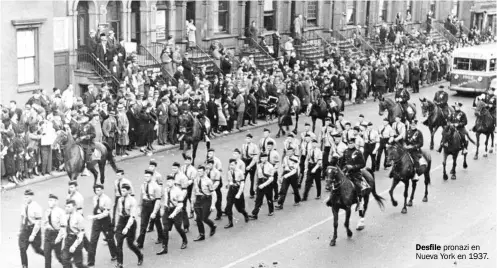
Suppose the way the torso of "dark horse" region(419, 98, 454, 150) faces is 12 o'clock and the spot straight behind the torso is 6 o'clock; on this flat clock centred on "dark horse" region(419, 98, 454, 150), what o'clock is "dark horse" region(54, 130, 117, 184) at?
"dark horse" region(54, 130, 117, 184) is roughly at 12 o'clock from "dark horse" region(419, 98, 454, 150).

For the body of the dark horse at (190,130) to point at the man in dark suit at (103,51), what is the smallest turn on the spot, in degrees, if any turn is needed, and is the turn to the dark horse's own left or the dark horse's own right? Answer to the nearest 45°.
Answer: approximately 90° to the dark horse's own right

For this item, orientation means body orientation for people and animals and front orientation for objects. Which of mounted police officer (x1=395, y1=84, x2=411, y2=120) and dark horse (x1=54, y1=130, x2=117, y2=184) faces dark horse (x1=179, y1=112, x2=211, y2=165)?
the mounted police officer

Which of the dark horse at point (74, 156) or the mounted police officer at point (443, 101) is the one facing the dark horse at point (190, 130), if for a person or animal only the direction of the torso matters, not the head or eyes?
the mounted police officer

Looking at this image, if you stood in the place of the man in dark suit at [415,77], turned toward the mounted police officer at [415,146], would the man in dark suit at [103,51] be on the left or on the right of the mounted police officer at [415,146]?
right

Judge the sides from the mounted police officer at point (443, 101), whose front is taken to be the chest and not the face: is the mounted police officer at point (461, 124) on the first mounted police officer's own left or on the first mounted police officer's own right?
on the first mounted police officer's own left

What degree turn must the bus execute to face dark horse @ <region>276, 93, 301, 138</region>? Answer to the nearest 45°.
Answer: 0° — it already faces it

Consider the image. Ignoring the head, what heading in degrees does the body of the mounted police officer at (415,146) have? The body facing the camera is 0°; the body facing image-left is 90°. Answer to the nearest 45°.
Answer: approximately 45°

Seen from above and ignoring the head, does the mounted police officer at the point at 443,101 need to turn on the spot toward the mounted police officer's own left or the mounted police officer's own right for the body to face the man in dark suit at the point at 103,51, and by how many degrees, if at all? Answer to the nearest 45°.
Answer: approximately 45° to the mounted police officer's own right
